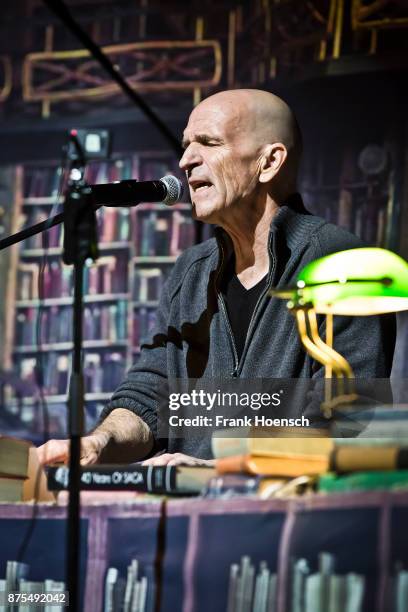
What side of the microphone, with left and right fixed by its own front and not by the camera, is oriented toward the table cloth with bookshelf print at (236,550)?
right

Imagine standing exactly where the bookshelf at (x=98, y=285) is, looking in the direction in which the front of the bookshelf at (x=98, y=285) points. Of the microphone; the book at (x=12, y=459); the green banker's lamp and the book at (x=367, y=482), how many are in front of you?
4

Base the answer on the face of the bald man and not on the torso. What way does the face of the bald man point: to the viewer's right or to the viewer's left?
to the viewer's left

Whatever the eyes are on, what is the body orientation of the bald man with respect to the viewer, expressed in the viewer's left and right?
facing the viewer and to the left of the viewer

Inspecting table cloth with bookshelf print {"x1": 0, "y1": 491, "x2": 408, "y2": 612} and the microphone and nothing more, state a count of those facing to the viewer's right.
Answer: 1

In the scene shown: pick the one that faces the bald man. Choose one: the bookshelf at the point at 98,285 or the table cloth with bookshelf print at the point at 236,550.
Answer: the bookshelf at the point at 98,285

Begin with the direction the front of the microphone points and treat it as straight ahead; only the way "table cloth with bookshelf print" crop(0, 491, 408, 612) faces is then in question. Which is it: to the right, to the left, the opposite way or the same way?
to the right

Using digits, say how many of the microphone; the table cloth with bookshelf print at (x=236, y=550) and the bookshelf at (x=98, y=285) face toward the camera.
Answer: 2

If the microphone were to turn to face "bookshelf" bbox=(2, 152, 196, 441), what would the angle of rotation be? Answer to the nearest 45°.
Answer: approximately 90° to its left

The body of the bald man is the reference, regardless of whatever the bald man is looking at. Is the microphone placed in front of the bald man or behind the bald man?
in front

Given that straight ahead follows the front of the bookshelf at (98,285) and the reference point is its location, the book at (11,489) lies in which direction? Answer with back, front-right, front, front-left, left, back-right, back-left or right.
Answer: front

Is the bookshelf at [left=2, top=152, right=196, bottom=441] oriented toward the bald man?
yes

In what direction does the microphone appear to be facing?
to the viewer's right
